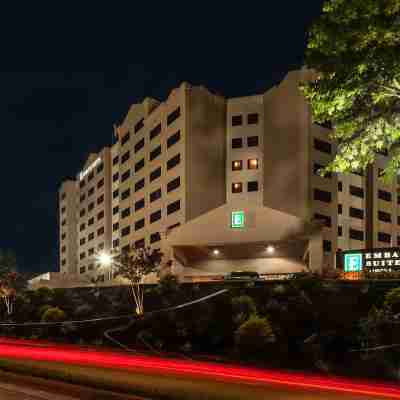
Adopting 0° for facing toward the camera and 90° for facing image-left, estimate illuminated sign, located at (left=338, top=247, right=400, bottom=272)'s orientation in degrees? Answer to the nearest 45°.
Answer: approximately 0°

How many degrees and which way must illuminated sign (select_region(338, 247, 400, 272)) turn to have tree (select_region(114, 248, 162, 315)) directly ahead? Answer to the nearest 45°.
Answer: approximately 45° to its right

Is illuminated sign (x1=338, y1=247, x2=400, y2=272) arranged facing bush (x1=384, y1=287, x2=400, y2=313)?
yes

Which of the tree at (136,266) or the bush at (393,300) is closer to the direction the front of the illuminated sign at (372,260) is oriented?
the bush
